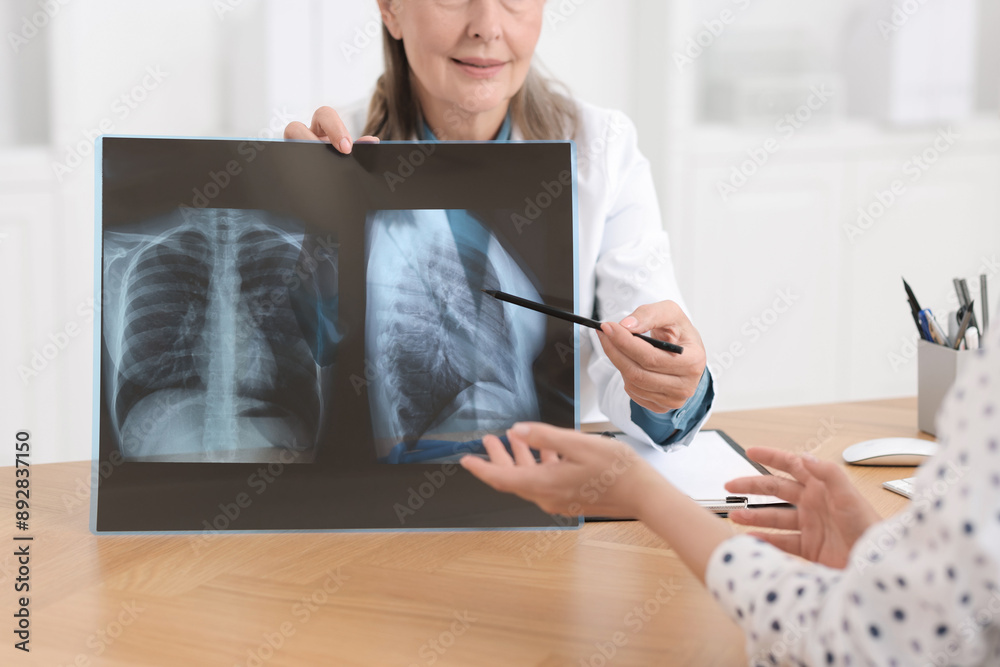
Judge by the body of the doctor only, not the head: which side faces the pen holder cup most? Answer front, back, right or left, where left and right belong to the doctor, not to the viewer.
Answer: left

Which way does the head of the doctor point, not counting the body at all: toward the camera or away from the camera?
toward the camera

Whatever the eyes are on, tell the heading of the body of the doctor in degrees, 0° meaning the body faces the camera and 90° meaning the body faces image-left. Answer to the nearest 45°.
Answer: approximately 0°
